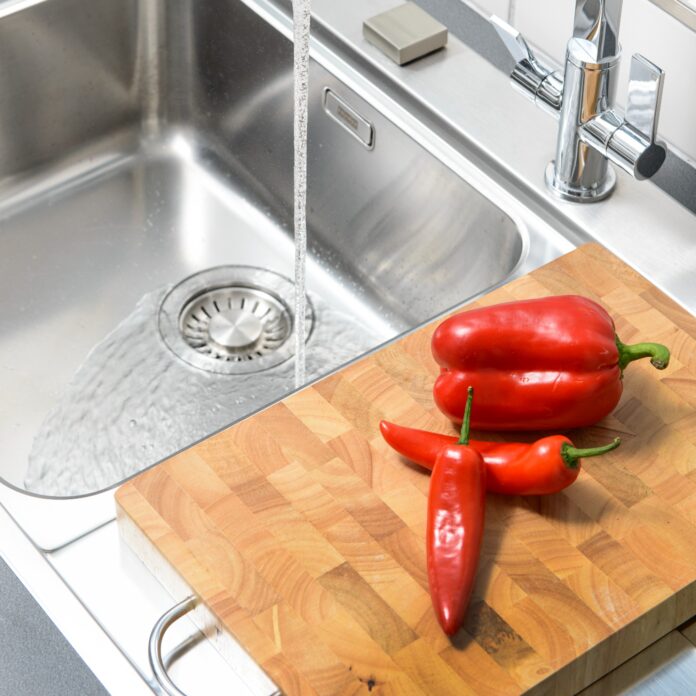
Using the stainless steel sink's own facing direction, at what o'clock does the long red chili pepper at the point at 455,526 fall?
The long red chili pepper is roughly at 10 o'clock from the stainless steel sink.

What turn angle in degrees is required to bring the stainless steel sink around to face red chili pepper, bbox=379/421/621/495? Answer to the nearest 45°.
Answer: approximately 90° to its left

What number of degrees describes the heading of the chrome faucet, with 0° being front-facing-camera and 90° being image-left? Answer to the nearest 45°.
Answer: approximately 45°

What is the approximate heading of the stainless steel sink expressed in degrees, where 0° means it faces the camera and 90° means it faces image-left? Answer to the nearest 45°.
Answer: approximately 45°
